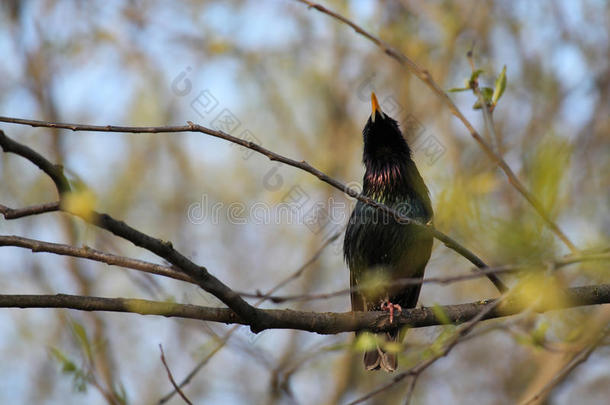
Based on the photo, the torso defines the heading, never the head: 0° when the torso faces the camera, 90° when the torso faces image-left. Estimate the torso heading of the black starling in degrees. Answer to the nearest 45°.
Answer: approximately 0°
